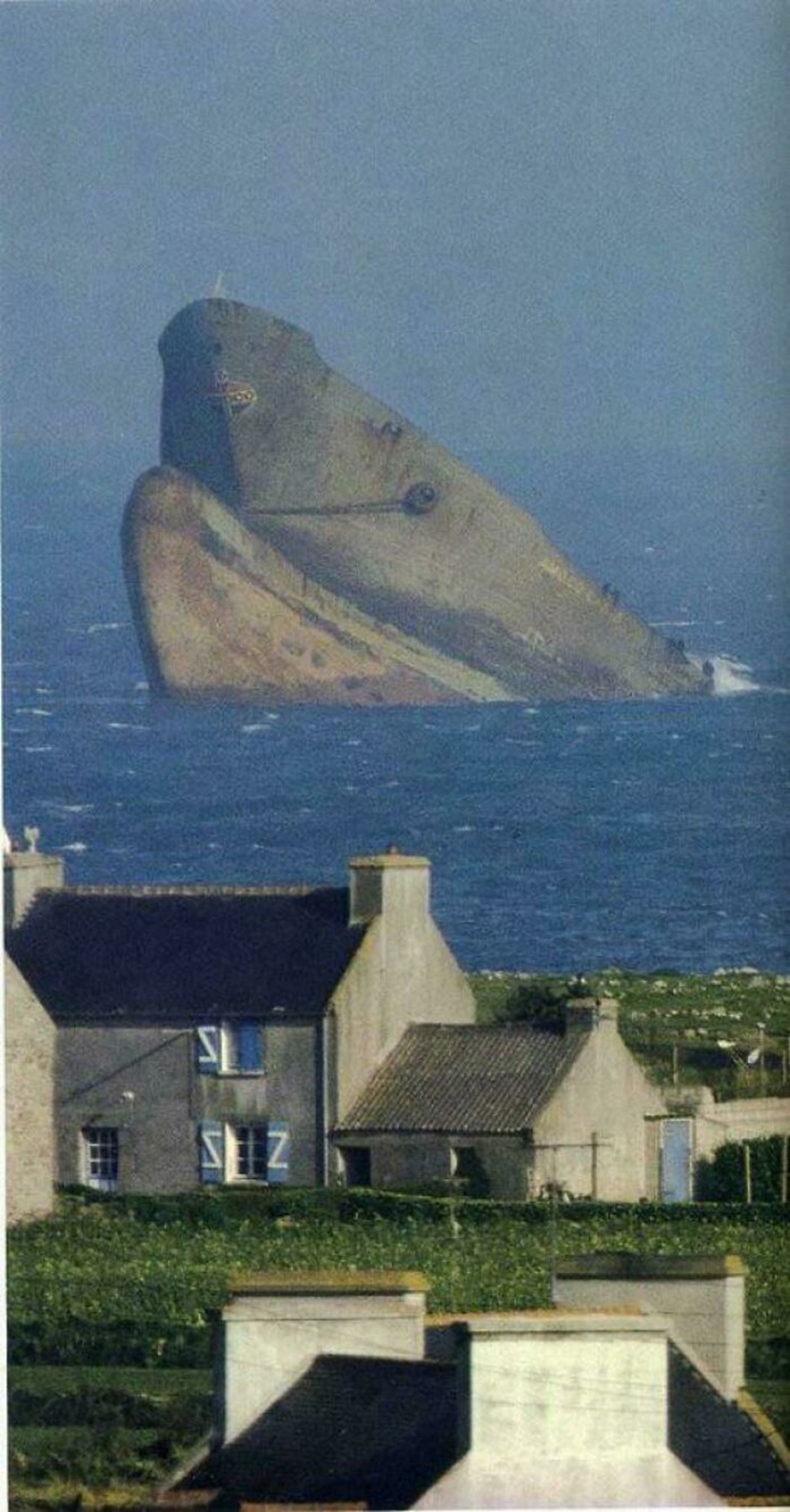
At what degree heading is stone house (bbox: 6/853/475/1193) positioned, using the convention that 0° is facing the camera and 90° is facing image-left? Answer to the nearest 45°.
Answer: approximately 45°

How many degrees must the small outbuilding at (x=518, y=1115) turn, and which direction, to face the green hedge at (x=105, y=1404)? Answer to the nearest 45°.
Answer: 0° — it already faces it

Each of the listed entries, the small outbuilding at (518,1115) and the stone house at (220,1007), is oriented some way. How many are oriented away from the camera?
0

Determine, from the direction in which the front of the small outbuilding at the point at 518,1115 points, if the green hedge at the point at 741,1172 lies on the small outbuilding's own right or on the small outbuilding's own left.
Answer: on the small outbuilding's own left

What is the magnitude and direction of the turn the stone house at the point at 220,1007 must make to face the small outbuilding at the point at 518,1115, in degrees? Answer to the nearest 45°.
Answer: approximately 135° to its left

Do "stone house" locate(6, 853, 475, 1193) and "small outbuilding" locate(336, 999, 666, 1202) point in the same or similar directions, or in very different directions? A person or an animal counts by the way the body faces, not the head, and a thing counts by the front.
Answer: same or similar directions

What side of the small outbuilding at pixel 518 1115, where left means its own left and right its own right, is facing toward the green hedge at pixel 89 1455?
front

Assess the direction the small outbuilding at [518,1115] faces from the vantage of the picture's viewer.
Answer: facing the viewer and to the left of the viewer
